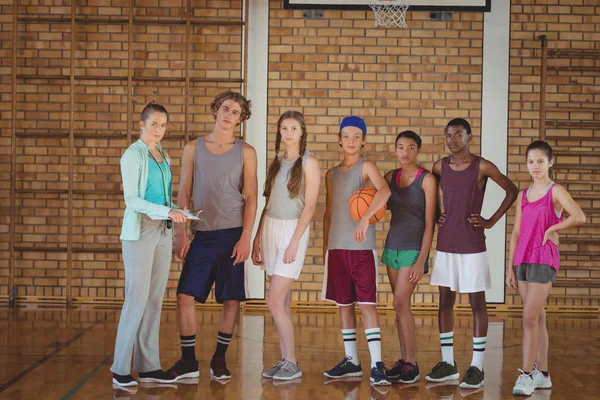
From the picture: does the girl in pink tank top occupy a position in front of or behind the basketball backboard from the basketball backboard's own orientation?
in front

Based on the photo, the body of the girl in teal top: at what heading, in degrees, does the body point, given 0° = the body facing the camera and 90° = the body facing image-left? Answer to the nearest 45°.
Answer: approximately 315°

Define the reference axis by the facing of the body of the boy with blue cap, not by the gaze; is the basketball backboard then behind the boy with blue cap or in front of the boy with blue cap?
behind

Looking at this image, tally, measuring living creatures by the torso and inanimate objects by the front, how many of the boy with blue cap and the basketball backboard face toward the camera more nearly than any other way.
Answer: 2

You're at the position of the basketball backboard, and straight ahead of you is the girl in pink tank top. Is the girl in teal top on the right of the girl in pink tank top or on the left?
right

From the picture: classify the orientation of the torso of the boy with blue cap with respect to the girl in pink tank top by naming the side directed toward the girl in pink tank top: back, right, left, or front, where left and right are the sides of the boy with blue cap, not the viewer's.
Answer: left

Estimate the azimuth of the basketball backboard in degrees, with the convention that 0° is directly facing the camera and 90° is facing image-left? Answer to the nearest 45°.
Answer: approximately 0°

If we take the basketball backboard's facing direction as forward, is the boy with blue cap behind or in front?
in front
